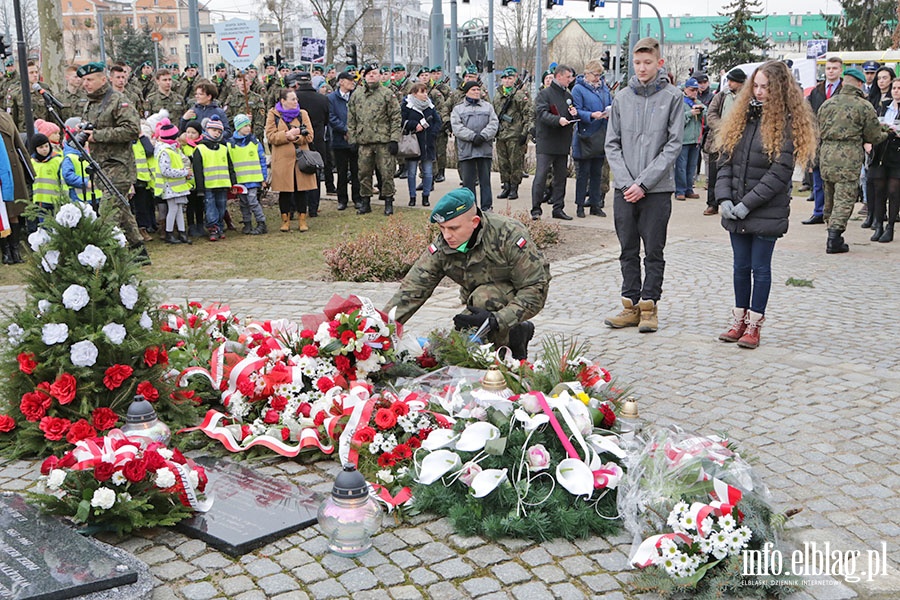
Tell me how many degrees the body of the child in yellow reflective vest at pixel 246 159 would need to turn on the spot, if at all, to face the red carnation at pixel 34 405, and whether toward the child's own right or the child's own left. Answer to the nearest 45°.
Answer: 0° — they already face it

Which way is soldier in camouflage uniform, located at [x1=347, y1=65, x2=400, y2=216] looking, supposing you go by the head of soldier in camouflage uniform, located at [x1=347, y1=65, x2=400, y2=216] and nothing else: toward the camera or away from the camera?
toward the camera

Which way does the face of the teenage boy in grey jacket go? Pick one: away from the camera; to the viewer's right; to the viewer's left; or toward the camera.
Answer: toward the camera

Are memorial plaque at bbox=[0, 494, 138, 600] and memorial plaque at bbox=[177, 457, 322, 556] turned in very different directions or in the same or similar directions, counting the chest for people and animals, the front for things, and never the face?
same or similar directions

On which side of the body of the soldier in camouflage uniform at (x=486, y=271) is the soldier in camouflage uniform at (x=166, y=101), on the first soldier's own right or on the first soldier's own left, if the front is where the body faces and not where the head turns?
on the first soldier's own right

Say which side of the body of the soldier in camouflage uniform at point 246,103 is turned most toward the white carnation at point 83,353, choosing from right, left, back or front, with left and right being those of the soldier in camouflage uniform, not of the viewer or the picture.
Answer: front

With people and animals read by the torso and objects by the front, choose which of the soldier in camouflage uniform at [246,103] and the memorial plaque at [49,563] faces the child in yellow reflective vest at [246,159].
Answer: the soldier in camouflage uniform

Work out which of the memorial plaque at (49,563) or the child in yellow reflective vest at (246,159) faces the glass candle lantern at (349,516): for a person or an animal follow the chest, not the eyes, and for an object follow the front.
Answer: the child in yellow reflective vest

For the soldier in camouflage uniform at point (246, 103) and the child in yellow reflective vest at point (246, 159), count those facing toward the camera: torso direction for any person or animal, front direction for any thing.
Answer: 2

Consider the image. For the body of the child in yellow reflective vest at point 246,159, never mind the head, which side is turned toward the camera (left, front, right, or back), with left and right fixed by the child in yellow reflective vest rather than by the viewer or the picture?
front

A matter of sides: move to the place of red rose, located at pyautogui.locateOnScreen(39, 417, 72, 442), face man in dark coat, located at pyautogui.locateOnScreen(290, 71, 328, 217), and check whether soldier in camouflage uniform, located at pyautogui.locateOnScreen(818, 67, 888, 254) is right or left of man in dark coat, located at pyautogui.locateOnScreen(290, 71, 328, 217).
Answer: right

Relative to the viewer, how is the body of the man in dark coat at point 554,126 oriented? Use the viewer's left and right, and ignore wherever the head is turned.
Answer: facing the viewer and to the right of the viewer

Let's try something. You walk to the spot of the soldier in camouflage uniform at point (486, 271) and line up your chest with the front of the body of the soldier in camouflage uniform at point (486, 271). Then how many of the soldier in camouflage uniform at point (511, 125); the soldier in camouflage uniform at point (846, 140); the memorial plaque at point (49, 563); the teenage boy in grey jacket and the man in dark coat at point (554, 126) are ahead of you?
1

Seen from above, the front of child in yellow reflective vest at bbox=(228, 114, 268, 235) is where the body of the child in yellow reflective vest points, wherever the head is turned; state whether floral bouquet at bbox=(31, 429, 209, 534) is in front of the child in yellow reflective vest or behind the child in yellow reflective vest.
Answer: in front

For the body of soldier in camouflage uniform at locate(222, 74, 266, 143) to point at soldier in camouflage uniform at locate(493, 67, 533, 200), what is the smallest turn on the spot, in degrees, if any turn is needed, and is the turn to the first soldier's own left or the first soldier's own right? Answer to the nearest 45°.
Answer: approximately 45° to the first soldier's own left

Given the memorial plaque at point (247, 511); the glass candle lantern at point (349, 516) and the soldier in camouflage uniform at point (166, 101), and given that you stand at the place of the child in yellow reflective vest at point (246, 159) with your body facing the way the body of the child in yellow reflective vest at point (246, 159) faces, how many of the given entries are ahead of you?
2

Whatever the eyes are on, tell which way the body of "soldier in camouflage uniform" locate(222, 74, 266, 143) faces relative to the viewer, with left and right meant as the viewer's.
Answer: facing the viewer
